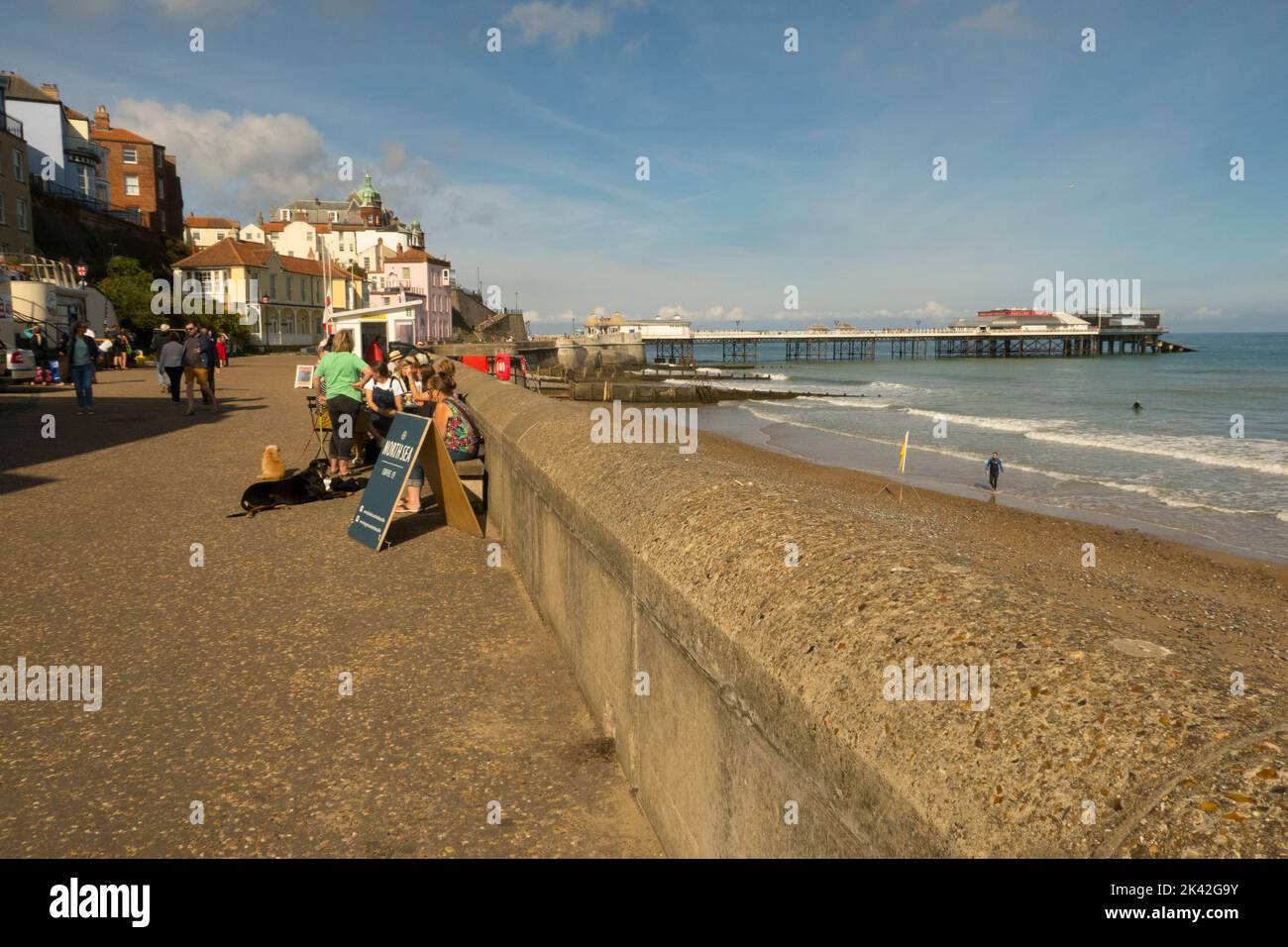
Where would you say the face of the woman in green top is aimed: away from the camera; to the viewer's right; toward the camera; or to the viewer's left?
away from the camera

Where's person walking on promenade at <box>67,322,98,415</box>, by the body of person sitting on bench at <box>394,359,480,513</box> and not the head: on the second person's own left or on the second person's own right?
on the second person's own right

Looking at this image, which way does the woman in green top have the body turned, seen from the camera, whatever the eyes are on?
away from the camera

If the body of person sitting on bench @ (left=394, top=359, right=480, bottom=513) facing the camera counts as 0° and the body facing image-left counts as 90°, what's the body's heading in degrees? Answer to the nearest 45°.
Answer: approximately 90°
